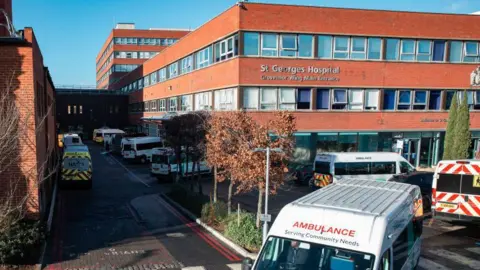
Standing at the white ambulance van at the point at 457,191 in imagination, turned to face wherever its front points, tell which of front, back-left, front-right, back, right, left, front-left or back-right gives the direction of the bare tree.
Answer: back-left

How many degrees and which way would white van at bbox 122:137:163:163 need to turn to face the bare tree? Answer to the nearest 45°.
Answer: approximately 45° to its left

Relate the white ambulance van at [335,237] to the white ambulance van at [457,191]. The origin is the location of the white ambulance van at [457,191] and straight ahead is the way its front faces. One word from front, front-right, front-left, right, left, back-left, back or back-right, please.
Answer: back

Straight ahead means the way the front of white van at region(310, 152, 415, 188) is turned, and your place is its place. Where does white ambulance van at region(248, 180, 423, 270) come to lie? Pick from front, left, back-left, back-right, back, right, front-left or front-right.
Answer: back-right

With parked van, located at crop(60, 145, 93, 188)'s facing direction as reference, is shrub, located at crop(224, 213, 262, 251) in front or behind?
behind

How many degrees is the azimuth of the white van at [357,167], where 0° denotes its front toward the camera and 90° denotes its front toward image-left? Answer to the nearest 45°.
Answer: approximately 225°

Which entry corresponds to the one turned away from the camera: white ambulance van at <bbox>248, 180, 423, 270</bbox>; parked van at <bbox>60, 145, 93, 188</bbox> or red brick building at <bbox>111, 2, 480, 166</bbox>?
the parked van

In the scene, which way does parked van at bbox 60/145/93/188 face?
away from the camera

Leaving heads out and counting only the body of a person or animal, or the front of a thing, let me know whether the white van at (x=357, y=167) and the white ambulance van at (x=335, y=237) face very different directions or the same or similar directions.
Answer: very different directions

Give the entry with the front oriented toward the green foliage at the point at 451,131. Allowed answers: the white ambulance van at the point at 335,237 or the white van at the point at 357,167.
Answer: the white van

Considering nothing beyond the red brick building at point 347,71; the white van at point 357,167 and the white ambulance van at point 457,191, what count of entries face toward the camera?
1

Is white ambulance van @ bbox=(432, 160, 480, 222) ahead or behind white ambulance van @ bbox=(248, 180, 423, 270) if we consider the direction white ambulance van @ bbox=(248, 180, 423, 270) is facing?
behind

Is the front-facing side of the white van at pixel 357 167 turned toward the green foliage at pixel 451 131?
yes

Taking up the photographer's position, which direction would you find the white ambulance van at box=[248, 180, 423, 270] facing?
facing the viewer and to the left of the viewer
